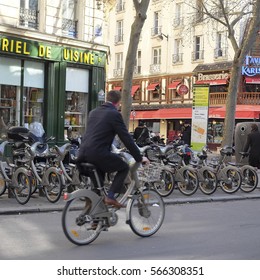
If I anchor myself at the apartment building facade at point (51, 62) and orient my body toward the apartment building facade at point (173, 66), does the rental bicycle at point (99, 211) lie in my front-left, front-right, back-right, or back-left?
back-right

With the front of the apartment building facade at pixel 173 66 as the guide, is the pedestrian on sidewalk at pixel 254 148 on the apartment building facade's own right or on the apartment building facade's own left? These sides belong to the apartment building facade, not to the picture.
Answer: on the apartment building facade's own left

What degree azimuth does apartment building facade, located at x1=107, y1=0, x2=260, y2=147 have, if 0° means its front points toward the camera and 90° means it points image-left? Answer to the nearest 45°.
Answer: approximately 45°

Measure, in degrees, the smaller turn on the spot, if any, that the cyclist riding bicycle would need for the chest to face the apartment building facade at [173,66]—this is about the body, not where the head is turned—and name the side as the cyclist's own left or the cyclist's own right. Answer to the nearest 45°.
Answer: approximately 45° to the cyclist's own left

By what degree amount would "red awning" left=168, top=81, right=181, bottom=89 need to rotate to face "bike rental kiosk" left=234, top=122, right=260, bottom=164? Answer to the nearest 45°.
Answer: approximately 45° to its left
